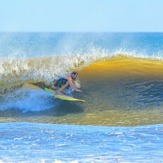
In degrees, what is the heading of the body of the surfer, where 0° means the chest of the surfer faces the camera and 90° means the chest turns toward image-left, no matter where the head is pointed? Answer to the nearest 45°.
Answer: approximately 270°
